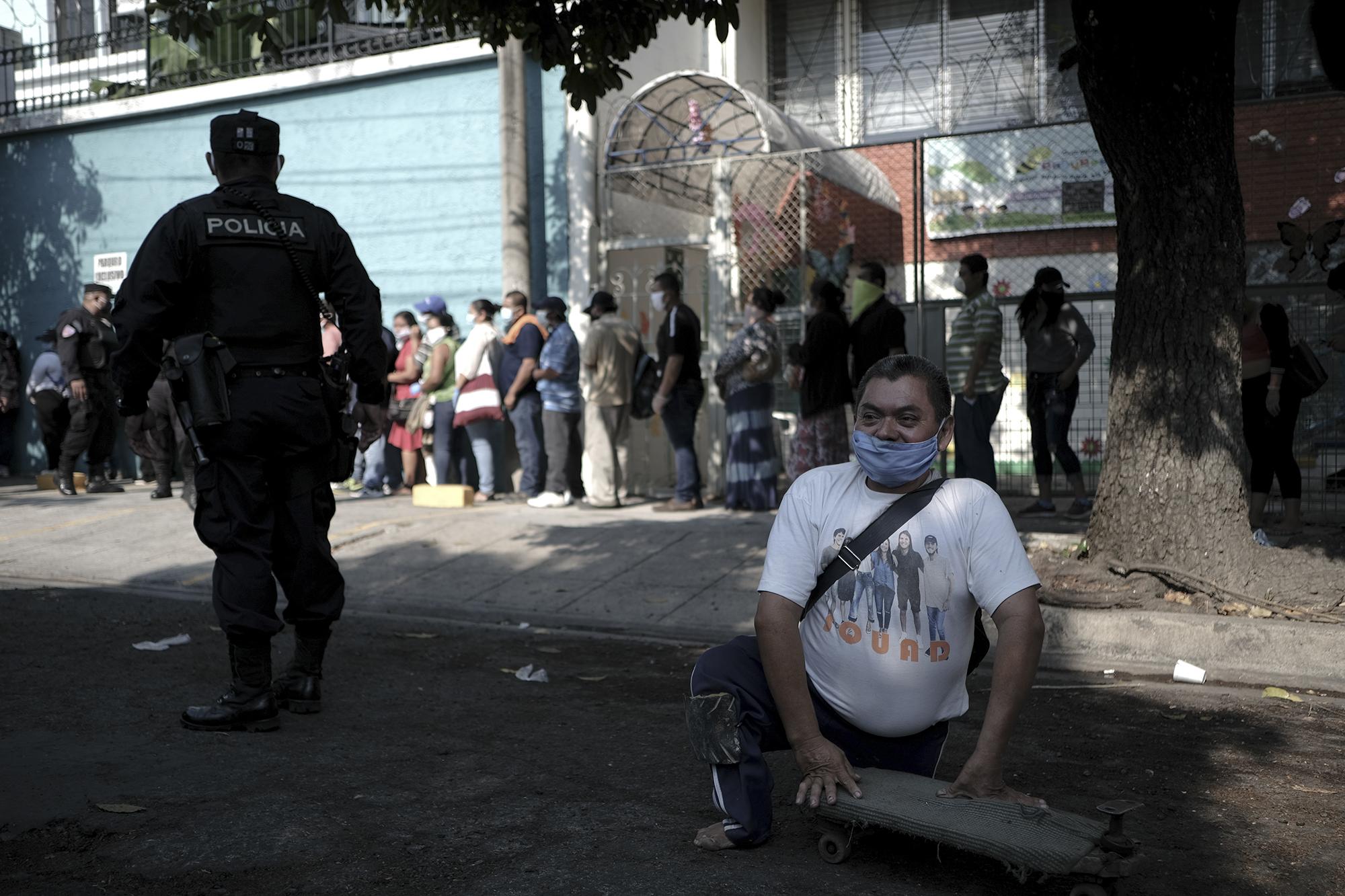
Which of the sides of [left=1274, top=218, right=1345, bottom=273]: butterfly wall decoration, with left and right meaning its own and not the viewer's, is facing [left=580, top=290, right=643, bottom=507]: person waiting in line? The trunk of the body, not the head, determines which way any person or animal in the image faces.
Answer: right

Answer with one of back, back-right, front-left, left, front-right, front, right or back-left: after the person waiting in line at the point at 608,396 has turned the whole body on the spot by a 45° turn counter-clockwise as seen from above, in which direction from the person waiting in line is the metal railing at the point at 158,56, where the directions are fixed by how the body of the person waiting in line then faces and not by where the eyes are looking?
front-right

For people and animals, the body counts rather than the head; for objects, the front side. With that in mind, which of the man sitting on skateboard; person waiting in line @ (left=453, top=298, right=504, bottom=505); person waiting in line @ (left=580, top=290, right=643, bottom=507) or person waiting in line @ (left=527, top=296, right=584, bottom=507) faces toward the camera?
the man sitting on skateboard

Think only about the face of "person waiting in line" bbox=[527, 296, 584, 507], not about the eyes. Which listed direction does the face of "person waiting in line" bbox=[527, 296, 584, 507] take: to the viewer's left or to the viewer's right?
to the viewer's left

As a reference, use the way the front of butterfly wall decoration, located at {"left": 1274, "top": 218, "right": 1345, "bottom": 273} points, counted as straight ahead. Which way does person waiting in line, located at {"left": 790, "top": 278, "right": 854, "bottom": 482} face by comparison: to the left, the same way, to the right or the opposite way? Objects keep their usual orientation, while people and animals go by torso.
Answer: to the right

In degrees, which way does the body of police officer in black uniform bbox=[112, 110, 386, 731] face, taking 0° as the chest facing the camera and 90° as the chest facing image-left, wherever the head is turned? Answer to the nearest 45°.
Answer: approximately 180°

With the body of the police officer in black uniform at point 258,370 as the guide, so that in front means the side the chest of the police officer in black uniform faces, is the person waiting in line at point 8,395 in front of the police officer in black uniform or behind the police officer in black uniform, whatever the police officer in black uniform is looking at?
in front

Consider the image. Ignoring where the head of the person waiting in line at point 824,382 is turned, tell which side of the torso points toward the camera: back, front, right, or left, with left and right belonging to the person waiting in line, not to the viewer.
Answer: left

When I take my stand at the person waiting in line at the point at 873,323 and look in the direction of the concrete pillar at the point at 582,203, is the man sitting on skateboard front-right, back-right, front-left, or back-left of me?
back-left

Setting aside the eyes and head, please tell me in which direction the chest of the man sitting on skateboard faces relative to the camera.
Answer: toward the camera

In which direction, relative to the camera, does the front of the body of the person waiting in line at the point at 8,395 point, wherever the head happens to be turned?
to the viewer's left
